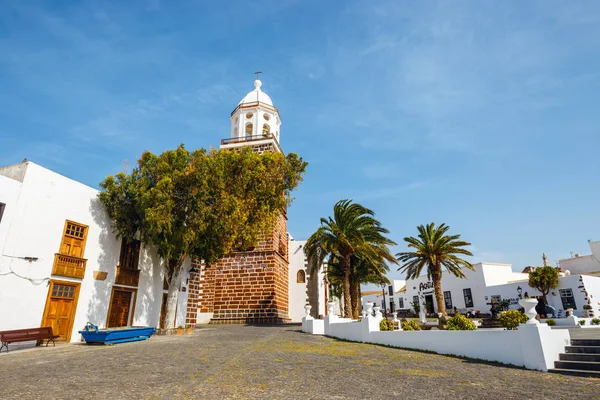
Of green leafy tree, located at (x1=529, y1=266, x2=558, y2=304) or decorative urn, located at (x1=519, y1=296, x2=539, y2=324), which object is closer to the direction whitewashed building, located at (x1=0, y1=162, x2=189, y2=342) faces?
the decorative urn

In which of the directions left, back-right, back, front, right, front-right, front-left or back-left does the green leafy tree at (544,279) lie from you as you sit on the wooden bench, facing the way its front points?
front-left

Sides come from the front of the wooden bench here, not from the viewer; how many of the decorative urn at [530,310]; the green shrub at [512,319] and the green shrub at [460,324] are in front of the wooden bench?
3

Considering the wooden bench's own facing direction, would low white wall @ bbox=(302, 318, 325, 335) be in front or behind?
in front

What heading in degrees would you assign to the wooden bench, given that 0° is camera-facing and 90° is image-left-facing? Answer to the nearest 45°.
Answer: approximately 315°

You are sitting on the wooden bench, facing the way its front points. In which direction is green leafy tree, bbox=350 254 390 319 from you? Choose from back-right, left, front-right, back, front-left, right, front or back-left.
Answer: front-left

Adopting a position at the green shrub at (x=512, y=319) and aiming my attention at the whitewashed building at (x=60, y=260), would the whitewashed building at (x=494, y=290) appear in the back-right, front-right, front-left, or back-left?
back-right

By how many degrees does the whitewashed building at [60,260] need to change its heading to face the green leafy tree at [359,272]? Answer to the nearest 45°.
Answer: approximately 45° to its left

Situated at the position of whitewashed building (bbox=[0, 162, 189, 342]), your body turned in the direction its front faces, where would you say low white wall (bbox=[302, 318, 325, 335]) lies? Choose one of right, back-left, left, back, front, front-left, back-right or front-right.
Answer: front-left

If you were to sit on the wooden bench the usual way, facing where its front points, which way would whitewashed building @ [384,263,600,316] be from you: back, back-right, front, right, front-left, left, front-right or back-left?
front-left

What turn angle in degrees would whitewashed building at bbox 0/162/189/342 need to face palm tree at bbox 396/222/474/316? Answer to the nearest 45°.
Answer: approximately 45° to its left

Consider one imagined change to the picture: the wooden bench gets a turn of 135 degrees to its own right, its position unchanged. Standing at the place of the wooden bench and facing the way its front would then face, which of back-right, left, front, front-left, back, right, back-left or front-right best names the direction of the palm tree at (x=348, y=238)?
back
